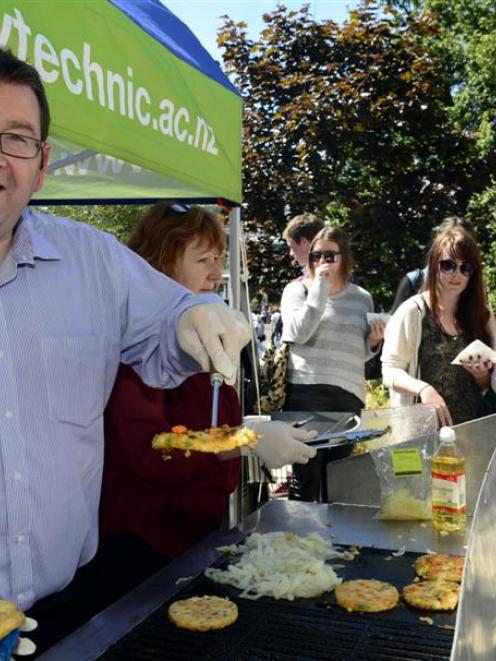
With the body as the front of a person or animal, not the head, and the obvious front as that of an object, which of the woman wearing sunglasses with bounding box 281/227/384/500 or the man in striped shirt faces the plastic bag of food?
the woman wearing sunglasses

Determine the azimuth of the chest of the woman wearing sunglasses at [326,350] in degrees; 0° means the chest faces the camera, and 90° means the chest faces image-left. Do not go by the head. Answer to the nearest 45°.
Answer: approximately 0°

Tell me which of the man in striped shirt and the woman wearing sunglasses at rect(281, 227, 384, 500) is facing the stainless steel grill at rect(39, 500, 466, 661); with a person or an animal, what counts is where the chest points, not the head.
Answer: the woman wearing sunglasses

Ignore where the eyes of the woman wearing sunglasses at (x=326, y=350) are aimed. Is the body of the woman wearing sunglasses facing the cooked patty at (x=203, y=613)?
yes

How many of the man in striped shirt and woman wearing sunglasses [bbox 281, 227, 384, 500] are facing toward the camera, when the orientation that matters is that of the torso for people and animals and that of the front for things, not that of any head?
2
